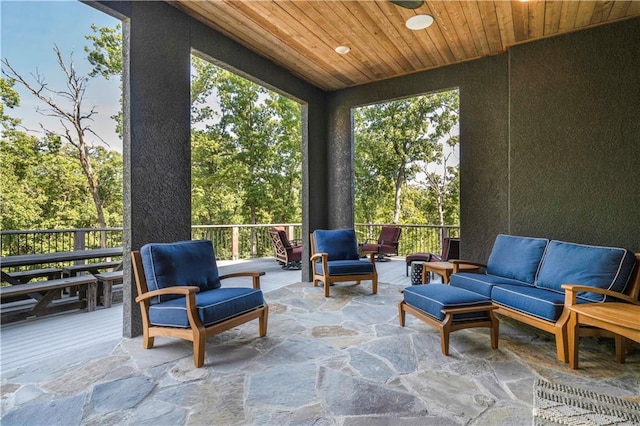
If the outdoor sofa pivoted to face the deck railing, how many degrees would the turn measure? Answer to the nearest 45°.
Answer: approximately 45° to its right

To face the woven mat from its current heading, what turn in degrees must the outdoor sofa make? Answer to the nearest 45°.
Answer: approximately 45° to its left

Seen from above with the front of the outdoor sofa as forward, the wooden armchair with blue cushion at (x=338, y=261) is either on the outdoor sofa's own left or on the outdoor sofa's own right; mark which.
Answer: on the outdoor sofa's own right

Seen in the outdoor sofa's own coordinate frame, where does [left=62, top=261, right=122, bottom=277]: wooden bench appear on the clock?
The wooden bench is roughly at 1 o'clock from the outdoor sofa.

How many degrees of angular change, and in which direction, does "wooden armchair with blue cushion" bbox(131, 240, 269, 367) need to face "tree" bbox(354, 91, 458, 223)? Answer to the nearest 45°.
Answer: approximately 90° to its left

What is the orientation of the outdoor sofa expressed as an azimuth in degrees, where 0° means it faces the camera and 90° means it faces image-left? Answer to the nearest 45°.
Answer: approximately 45°

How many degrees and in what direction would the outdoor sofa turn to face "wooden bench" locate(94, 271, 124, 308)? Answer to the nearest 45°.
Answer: approximately 45° to its right

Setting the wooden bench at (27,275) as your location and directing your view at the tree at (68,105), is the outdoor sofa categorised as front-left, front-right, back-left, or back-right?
back-right

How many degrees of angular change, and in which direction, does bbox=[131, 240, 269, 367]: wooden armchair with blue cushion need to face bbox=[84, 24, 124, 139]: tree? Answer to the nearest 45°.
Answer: approximately 135° to its left

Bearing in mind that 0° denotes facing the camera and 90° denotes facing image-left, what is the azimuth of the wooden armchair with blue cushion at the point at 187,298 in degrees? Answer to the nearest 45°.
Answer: approximately 315°
